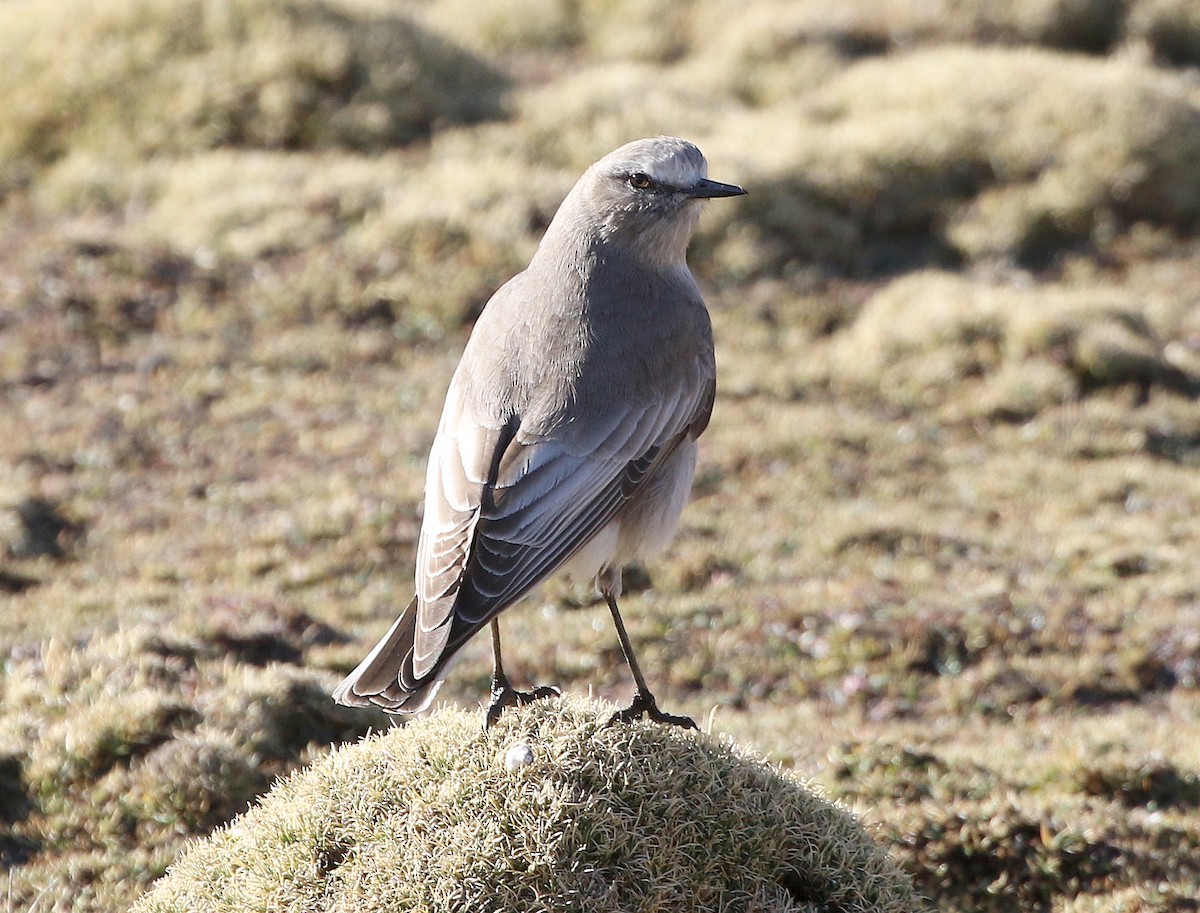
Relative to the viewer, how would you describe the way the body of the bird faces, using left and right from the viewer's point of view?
facing away from the viewer and to the right of the viewer
